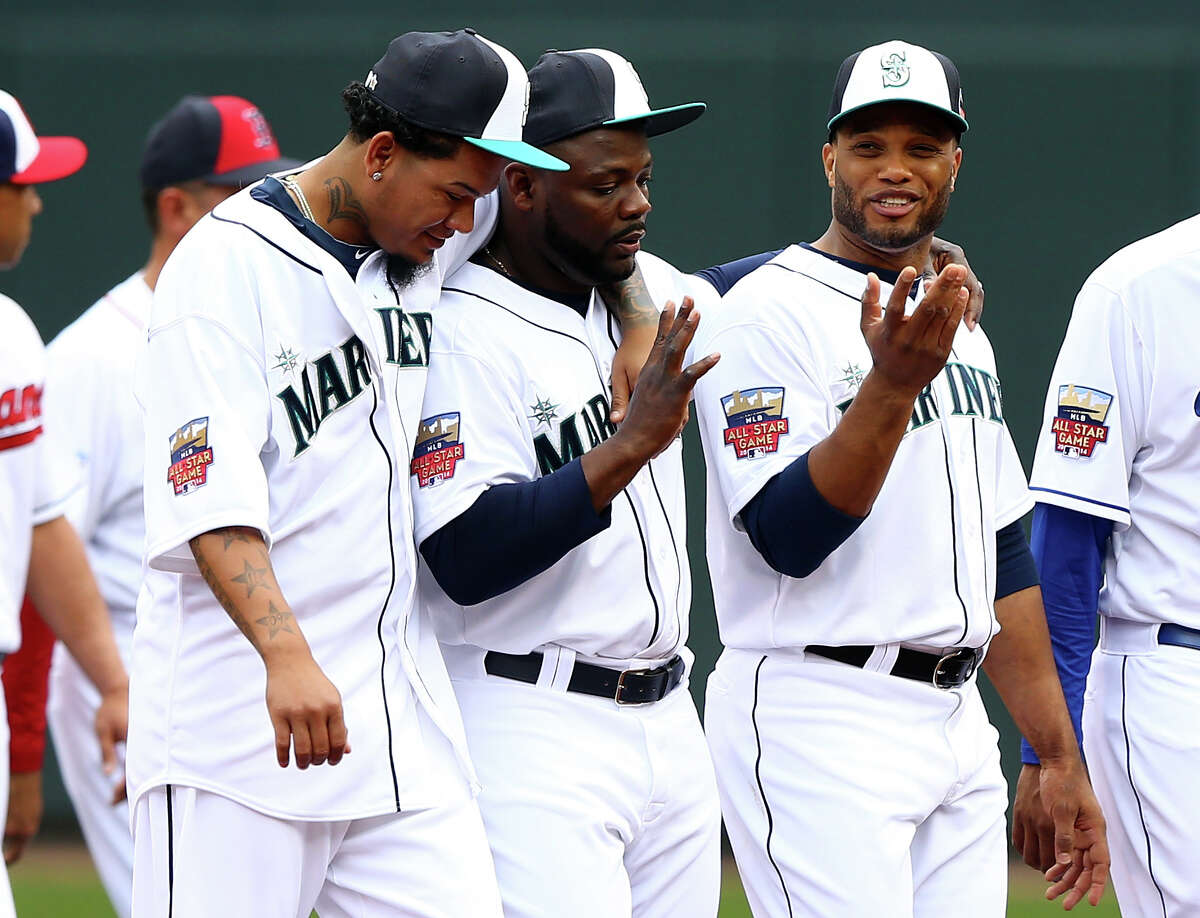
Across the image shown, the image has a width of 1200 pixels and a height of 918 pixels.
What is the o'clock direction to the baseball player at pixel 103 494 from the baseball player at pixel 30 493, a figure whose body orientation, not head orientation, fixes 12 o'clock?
the baseball player at pixel 103 494 is roughly at 8 o'clock from the baseball player at pixel 30 493.

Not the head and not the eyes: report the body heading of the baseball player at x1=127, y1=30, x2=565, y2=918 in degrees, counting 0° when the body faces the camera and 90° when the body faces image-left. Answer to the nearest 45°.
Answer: approximately 315°

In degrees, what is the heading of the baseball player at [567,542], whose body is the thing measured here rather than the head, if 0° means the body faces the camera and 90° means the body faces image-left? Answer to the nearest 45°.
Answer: approximately 315°

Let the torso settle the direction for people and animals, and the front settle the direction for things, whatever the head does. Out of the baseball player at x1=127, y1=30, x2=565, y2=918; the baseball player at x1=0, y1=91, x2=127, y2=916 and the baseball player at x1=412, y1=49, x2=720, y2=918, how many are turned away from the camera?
0

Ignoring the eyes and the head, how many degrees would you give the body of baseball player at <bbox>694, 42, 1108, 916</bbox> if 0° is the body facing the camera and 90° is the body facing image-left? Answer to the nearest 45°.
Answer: approximately 315°

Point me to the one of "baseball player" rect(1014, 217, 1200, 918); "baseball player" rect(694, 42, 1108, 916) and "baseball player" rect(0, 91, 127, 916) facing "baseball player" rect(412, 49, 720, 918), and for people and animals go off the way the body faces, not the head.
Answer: "baseball player" rect(0, 91, 127, 916)

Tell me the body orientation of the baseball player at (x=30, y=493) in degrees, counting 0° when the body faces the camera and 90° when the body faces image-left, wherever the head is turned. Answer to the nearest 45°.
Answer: approximately 315°

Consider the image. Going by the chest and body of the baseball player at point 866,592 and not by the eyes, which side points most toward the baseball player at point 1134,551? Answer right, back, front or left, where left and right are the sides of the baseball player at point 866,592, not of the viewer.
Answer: left

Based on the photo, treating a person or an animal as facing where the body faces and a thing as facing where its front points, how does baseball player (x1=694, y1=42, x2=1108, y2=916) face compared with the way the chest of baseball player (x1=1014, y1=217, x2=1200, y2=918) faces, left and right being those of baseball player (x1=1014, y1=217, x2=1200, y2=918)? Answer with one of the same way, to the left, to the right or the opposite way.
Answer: the same way

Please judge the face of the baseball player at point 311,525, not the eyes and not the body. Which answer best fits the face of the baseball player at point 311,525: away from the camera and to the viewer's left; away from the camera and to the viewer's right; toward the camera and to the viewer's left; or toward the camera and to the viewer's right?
toward the camera and to the viewer's right

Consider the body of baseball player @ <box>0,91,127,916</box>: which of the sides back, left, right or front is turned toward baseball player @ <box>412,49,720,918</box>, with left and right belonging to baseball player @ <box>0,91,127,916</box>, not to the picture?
front
